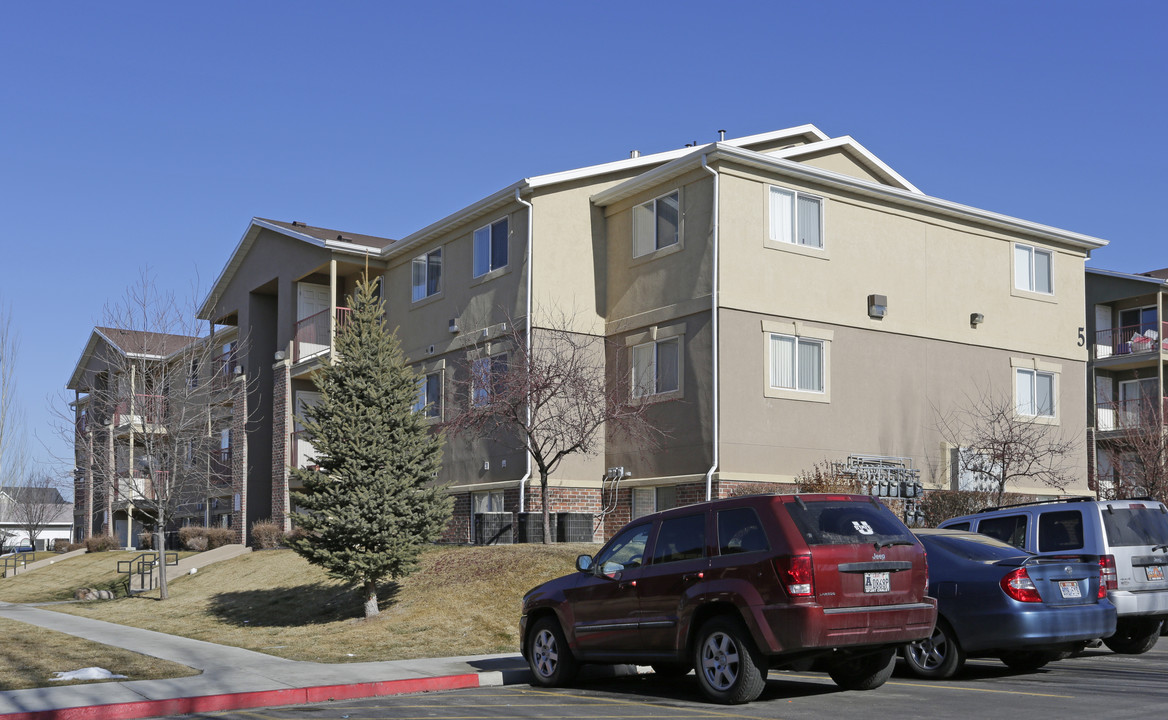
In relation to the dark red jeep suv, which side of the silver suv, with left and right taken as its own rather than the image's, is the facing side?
left

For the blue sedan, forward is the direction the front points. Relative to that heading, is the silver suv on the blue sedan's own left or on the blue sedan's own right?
on the blue sedan's own right

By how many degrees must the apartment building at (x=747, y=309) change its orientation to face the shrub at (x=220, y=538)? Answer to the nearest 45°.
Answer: approximately 90° to its right

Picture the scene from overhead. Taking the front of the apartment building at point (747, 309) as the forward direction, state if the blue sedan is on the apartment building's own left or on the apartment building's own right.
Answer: on the apartment building's own left

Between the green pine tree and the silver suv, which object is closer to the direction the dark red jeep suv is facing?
the green pine tree

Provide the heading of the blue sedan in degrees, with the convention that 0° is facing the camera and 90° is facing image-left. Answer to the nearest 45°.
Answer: approximately 135°

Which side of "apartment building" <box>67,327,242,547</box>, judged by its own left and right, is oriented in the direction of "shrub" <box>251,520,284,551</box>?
left

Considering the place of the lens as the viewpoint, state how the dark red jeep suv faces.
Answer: facing away from the viewer and to the left of the viewer

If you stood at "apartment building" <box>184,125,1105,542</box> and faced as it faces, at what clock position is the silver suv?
The silver suv is roughly at 10 o'clock from the apartment building.
